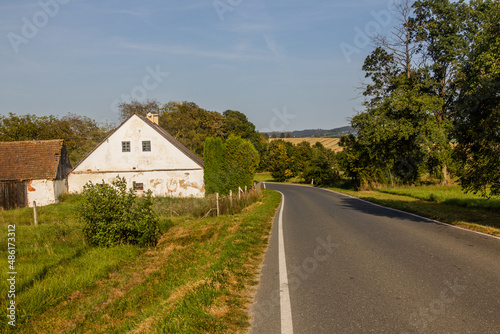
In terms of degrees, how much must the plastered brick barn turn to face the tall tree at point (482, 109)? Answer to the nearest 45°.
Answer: approximately 45° to its left

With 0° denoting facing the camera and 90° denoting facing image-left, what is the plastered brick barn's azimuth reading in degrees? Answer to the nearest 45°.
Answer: approximately 0°

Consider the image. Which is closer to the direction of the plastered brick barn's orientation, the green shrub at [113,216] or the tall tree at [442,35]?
the green shrub

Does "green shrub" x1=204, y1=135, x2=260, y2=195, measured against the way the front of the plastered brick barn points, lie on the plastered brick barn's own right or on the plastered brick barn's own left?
on the plastered brick barn's own left

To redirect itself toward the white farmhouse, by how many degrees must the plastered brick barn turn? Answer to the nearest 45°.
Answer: approximately 90° to its left

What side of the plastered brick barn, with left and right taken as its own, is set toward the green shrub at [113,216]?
front

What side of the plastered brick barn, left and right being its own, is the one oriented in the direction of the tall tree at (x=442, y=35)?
left
